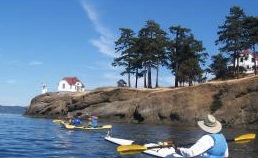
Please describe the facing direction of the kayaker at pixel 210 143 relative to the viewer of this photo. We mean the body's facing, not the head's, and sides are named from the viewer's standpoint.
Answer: facing away from the viewer and to the left of the viewer
